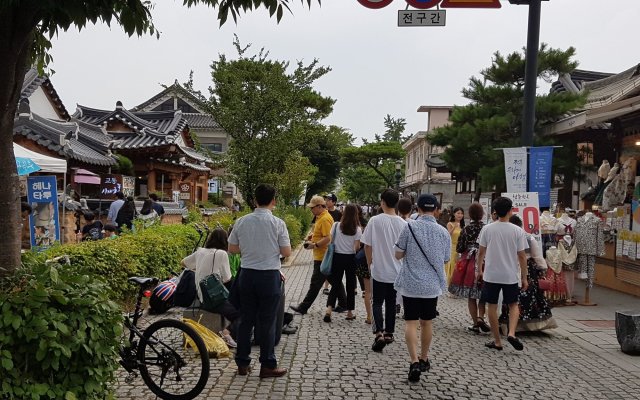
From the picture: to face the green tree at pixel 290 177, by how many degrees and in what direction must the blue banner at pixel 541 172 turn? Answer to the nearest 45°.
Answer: approximately 135° to its right

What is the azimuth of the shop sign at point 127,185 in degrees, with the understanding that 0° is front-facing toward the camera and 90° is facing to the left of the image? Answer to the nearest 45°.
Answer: approximately 0°

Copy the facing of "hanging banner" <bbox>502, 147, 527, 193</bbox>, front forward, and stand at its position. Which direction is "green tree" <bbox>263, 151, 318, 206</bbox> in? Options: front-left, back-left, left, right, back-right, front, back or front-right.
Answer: back-right

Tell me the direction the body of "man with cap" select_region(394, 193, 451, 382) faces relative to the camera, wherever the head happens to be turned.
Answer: away from the camera

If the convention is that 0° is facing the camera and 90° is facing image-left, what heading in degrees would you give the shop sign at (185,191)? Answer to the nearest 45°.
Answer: approximately 0°

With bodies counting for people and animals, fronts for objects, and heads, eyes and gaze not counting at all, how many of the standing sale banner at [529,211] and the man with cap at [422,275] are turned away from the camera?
1

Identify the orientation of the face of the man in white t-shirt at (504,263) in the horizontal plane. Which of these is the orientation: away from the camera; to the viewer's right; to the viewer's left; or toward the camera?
away from the camera

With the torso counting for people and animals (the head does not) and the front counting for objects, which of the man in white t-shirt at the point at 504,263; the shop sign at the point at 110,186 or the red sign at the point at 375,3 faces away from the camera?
the man in white t-shirt

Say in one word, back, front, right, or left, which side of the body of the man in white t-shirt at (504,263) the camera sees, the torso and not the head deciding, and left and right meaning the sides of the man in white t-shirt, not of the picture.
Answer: back

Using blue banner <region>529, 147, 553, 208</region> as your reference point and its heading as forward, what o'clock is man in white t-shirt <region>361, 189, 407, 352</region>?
The man in white t-shirt is roughly at 1 o'clock from the blue banner.
